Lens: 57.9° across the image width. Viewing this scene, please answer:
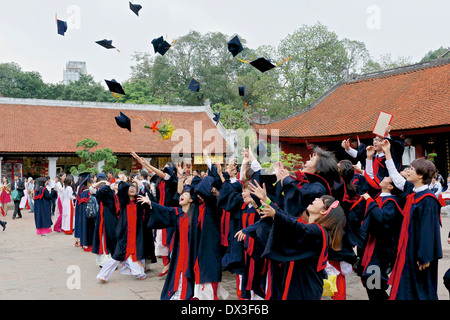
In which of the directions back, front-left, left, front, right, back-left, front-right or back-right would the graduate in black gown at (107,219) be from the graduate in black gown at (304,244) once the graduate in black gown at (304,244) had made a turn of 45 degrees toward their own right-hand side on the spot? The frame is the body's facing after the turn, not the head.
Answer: front

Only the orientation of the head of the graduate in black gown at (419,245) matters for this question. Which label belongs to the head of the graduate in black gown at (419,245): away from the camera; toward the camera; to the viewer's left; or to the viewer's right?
to the viewer's left

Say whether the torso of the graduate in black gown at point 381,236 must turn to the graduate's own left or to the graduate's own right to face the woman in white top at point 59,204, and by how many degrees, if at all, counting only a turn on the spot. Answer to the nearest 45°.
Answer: approximately 45° to the graduate's own right

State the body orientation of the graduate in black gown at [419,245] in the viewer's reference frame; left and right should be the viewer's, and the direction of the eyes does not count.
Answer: facing to the left of the viewer

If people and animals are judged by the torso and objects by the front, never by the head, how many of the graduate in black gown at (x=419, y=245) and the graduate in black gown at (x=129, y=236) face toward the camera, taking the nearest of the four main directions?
1
